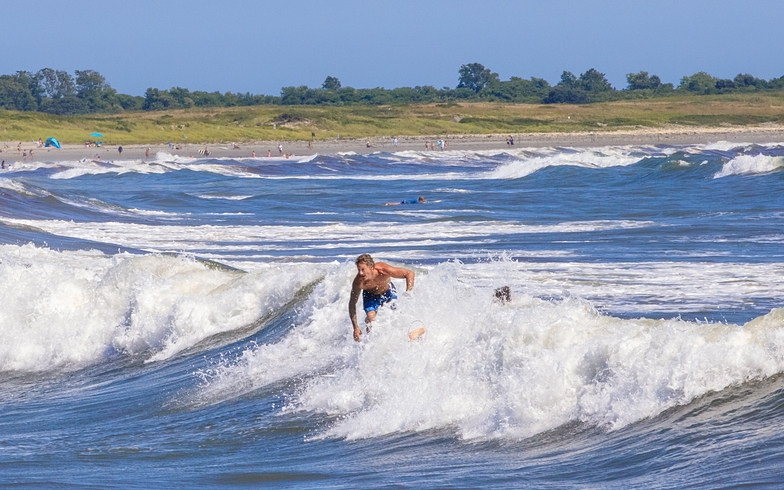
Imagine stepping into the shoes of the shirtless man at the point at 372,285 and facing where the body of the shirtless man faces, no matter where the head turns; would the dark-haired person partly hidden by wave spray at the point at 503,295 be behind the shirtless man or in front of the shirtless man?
behind

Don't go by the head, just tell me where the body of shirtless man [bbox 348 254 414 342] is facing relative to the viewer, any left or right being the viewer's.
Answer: facing the viewer and to the left of the viewer
